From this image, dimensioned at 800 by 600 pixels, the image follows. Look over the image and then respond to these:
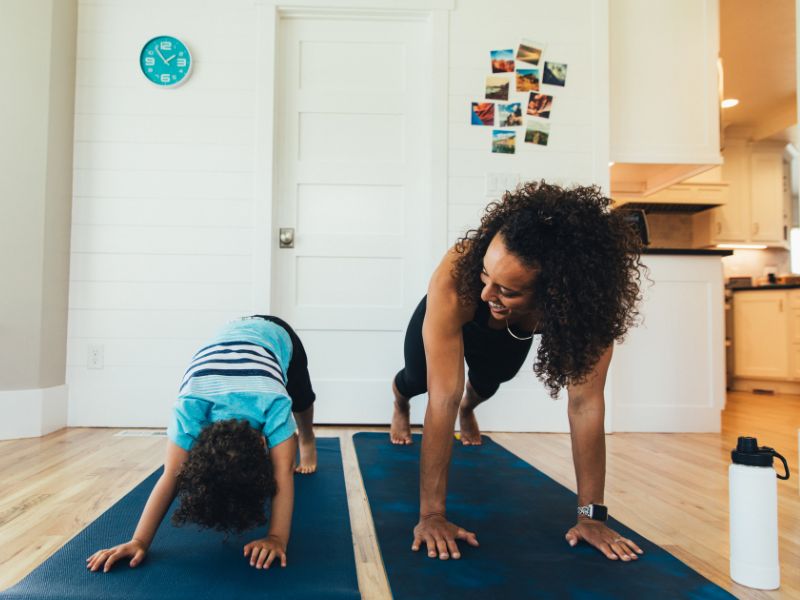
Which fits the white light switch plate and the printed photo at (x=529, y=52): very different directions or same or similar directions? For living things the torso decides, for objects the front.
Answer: same or similar directions

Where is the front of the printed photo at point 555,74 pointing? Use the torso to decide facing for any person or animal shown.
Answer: toward the camera

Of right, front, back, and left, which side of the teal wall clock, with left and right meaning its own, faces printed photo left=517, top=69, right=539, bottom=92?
left

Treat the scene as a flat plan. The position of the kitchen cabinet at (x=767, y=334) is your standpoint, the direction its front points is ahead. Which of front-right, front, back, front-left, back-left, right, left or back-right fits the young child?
front

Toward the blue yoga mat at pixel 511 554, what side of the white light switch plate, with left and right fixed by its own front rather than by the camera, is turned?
front

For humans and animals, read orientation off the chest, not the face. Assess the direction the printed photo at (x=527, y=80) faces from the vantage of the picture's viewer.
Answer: facing the viewer

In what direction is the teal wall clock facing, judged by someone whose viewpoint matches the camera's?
facing the viewer

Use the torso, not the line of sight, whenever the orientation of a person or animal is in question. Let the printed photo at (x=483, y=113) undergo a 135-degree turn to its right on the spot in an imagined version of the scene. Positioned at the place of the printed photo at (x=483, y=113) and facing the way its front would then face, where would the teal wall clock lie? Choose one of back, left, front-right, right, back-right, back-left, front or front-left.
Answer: front-left

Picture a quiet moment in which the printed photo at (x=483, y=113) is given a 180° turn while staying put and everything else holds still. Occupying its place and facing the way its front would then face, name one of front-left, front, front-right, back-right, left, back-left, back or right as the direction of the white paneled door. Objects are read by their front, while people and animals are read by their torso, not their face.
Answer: left

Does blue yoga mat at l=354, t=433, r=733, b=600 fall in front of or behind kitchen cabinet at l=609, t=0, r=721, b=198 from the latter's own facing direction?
in front
